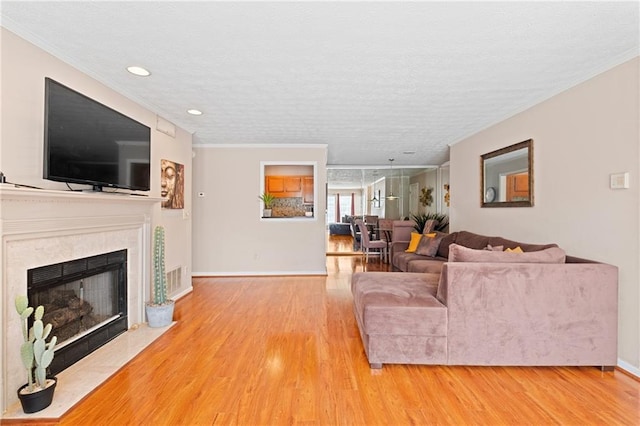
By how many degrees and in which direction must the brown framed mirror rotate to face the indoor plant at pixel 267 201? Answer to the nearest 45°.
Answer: approximately 45° to its right

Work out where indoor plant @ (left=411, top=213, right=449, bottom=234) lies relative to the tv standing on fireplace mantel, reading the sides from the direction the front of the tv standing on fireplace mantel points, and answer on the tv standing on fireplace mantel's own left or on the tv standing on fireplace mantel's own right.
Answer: on the tv standing on fireplace mantel's own left

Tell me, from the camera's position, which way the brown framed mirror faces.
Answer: facing the viewer and to the left of the viewer

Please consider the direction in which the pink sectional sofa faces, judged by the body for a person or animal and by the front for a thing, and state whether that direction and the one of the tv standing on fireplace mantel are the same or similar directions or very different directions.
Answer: very different directions

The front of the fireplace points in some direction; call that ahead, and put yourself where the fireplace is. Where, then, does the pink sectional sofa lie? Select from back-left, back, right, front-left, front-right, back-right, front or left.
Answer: front

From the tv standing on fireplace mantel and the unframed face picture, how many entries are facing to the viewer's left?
0

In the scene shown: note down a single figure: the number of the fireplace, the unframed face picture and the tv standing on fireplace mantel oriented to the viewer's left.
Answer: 0

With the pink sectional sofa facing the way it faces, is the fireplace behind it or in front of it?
in front

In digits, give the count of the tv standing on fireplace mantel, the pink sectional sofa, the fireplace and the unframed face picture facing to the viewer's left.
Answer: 1

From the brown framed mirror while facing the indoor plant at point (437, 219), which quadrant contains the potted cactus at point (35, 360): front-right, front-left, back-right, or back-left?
back-left

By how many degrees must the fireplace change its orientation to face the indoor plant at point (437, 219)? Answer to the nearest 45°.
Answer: approximately 45° to its left

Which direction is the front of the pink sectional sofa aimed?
to the viewer's left

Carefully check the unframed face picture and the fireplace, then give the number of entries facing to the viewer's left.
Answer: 0
